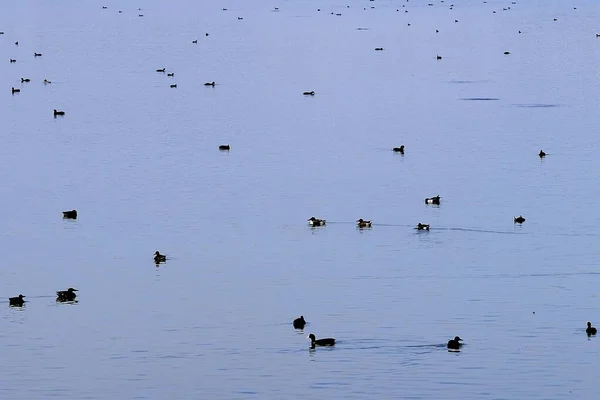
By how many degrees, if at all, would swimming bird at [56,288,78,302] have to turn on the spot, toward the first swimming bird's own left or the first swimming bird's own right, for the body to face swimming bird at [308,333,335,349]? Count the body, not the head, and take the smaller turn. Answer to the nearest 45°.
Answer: approximately 45° to the first swimming bird's own right

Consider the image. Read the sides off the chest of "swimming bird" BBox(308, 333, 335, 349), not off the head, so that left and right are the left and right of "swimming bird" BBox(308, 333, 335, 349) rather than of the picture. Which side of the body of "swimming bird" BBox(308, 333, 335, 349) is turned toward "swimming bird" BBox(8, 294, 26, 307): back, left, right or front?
front

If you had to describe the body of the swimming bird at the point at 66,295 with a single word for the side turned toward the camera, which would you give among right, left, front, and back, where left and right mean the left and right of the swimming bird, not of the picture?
right

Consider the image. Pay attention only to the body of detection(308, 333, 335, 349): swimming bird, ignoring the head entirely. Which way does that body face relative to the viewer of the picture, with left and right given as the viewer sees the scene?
facing to the left of the viewer

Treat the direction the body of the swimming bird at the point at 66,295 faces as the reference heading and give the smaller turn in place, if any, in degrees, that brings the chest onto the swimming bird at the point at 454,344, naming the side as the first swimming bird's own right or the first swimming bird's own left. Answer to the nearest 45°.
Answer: approximately 45° to the first swimming bird's own right
